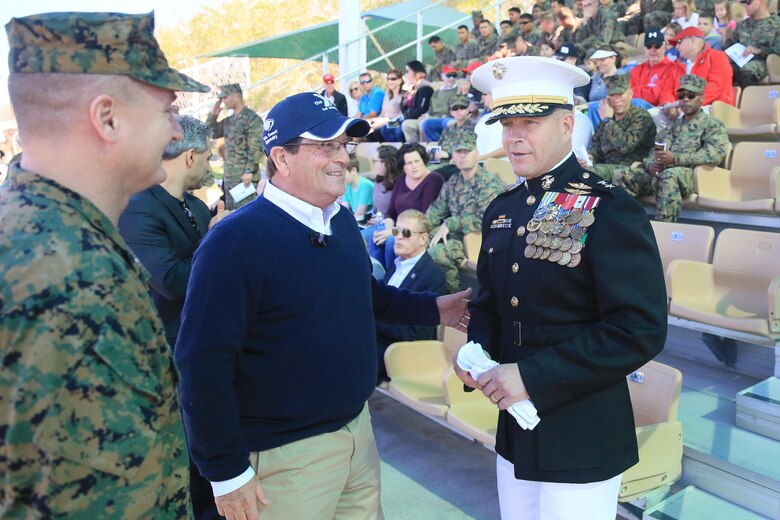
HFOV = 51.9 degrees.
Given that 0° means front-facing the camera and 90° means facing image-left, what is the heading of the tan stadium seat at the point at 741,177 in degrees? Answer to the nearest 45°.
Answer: approximately 45°

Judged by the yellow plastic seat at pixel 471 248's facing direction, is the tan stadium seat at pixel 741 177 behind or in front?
behind

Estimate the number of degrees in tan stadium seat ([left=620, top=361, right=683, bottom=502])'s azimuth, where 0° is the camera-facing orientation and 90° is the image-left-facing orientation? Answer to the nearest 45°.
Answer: approximately 45°

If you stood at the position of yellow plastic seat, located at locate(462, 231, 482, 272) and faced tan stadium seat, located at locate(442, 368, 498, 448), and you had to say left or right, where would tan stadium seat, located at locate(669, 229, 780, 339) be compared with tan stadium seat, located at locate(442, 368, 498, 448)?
left

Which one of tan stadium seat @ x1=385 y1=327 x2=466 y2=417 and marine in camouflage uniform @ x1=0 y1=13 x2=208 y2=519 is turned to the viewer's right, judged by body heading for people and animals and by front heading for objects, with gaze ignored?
the marine in camouflage uniform

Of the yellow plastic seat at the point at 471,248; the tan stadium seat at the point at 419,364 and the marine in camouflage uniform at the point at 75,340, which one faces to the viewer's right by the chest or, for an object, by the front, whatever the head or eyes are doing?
the marine in camouflage uniform

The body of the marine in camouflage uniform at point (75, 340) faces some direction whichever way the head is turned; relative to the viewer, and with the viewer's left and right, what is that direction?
facing to the right of the viewer

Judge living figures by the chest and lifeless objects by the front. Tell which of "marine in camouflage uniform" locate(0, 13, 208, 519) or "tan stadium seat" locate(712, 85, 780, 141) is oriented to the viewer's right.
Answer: the marine in camouflage uniform
